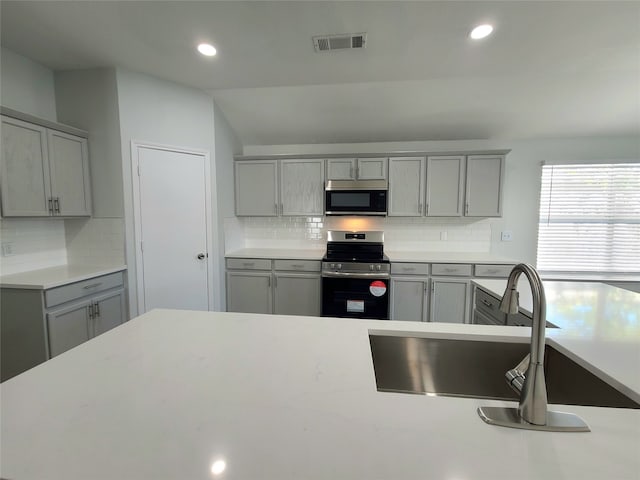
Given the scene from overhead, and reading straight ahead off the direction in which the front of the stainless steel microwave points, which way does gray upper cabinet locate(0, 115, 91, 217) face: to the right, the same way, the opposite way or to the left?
to the left

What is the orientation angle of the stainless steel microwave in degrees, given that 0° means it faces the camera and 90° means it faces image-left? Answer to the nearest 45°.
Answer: approximately 0°

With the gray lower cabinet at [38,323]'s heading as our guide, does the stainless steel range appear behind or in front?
in front

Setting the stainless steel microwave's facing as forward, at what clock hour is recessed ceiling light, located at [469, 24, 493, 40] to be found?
The recessed ceiling light is roughly at 11 o'clock from the stainless steel microwave.

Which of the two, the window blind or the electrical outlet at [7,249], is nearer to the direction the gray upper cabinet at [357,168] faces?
the electrical outlet

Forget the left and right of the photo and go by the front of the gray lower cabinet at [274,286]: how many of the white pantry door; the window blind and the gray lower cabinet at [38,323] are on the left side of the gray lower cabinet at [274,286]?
1

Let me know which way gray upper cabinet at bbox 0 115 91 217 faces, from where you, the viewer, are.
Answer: facing the viewer and to the right of the viewer

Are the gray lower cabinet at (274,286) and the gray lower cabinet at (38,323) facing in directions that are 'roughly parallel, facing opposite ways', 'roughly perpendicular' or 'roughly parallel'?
roughly perpendicular

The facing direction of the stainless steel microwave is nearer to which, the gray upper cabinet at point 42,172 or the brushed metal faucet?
the brushed metal faucet

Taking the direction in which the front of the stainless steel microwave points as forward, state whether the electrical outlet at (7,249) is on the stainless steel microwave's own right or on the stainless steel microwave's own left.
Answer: on the stainless steel microwave's own right

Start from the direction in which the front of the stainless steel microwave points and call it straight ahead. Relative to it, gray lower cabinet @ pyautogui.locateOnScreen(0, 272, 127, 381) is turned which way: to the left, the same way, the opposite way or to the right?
to the left

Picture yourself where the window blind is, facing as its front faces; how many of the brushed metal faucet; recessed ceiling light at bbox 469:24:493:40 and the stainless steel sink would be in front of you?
3

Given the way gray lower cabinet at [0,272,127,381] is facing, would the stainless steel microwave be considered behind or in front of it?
in front

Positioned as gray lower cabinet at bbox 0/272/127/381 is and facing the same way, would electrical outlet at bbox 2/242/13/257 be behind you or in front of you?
behind
